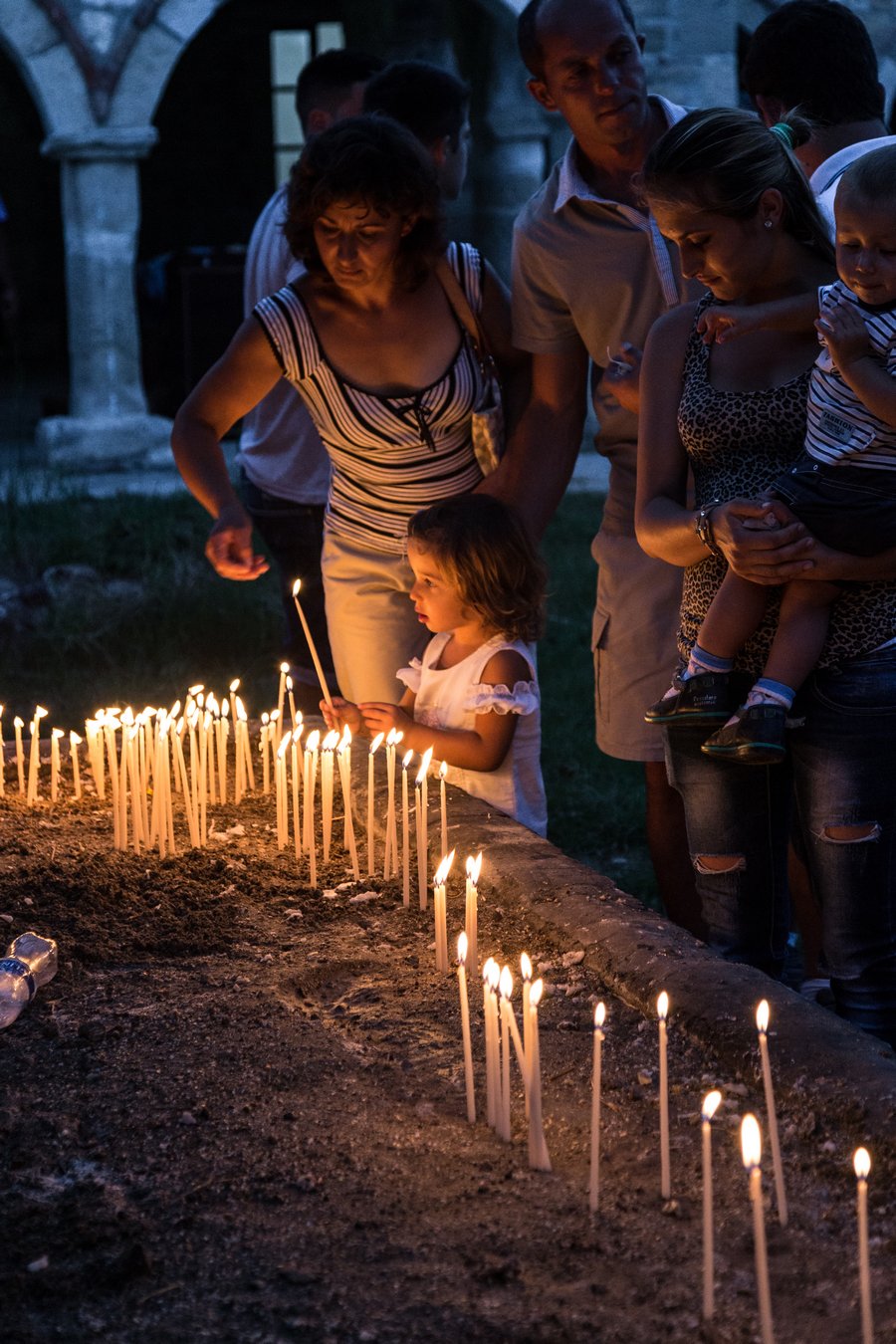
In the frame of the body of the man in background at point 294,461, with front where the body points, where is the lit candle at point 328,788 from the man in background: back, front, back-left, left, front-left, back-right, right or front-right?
back-right

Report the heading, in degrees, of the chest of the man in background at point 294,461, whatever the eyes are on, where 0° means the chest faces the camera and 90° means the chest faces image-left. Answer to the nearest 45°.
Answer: approximately 225°

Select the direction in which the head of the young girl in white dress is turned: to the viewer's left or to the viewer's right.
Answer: to the viewer's left
